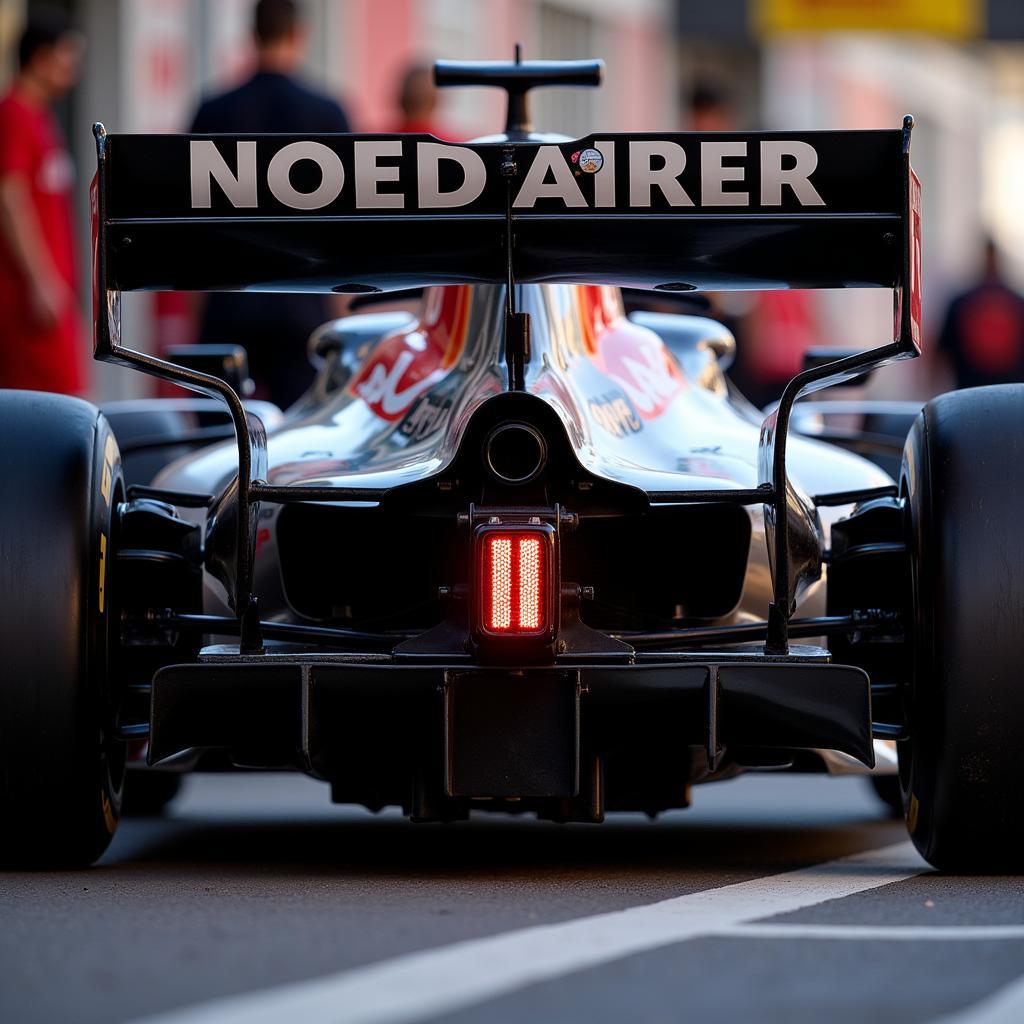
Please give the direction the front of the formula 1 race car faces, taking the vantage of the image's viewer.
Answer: facing away from the viewer
